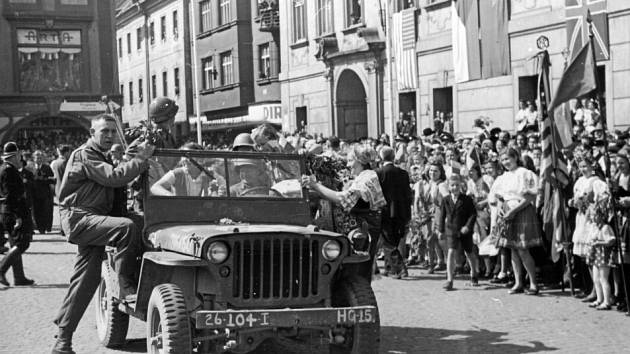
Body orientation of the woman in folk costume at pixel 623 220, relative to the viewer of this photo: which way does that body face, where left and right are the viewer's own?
facing the viewer and to the left of the viewer

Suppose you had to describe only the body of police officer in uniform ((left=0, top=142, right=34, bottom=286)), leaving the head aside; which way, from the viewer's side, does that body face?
to the viewer's right

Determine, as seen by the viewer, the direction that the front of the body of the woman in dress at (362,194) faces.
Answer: to the viewer's left

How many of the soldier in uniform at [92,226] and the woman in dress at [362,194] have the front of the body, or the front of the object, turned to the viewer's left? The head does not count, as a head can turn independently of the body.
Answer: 1

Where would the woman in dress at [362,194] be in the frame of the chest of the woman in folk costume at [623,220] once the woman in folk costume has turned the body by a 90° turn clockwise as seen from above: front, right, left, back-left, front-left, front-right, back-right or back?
left

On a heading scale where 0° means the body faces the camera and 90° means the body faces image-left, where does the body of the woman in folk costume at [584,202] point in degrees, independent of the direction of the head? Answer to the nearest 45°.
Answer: approximately 45°

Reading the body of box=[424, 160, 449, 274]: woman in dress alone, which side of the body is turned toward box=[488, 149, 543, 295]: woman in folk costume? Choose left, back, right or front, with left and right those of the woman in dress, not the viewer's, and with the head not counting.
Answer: left

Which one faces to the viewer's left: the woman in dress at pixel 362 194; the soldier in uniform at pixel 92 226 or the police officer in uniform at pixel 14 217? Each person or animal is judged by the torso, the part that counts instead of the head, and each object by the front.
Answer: the woman in dress

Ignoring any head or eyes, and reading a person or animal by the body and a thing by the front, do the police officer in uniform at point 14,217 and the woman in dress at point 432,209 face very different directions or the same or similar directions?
very different directions

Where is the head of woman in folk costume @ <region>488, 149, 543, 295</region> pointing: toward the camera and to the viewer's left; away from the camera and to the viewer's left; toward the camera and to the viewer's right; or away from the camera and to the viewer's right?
toward the camera and to the viewer's left

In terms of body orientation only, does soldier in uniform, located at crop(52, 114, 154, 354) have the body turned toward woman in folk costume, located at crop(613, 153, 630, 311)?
yes

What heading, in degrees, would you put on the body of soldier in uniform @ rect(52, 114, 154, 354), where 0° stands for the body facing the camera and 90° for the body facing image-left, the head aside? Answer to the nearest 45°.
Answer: approximately 270°
